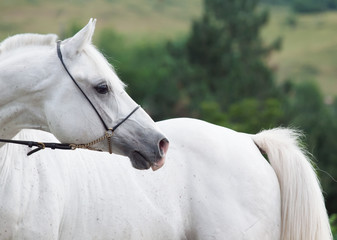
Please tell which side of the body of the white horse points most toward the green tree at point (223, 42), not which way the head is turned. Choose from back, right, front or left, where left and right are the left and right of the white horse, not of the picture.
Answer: right

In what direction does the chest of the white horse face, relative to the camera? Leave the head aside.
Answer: to the viewer's left
